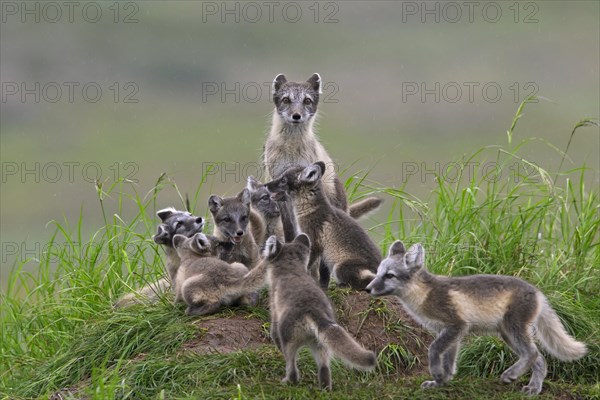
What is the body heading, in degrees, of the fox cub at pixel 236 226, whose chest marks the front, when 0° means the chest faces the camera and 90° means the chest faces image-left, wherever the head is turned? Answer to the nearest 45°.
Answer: approximately 0°

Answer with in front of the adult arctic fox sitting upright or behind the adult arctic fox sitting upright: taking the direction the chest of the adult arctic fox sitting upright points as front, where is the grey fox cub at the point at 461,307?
in front

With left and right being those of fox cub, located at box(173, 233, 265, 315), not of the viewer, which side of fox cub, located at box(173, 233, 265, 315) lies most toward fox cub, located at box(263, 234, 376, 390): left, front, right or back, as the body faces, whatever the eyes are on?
back

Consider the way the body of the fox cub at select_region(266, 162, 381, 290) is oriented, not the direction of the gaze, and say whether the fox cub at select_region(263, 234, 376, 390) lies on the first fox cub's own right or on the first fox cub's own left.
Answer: on the first fox cub's own left

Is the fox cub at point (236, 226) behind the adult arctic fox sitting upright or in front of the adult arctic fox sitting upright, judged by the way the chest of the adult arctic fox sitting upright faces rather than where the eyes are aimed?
in front

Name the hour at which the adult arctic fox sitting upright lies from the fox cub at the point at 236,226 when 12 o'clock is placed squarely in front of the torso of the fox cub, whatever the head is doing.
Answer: The adult arctic fox sitting upright is roughly at 7 o'clock from the fox cub.

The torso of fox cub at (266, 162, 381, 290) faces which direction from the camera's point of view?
to the viewer's left

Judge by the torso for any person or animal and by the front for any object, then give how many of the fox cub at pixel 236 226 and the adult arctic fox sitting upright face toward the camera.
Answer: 2

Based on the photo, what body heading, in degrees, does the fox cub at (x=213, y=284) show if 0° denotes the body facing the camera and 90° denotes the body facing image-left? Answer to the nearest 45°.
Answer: approximately 135°

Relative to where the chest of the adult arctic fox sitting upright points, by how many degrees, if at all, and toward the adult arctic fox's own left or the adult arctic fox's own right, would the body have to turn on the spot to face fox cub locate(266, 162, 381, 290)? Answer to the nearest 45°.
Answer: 0° — it already faces it

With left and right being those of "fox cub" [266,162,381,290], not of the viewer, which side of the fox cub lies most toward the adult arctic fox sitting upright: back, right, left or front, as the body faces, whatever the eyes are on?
right

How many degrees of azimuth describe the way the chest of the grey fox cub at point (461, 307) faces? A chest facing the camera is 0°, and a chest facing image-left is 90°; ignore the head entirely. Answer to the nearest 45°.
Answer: approximately 90°
